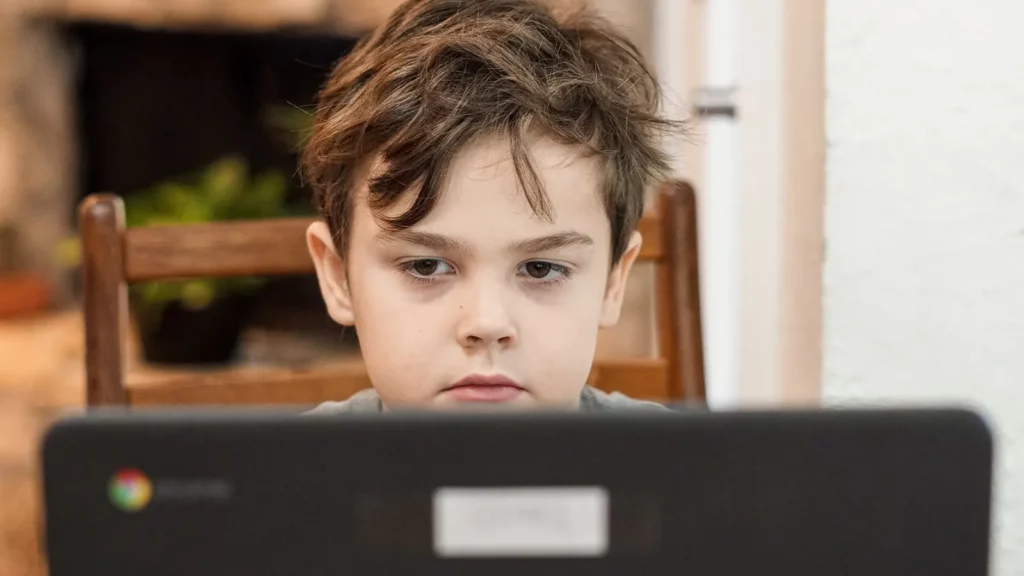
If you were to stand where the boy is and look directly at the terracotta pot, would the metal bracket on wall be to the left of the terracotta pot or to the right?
right

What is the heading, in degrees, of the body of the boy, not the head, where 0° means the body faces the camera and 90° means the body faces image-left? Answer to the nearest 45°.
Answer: approximately 0°

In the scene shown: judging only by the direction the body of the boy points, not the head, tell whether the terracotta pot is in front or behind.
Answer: behind
